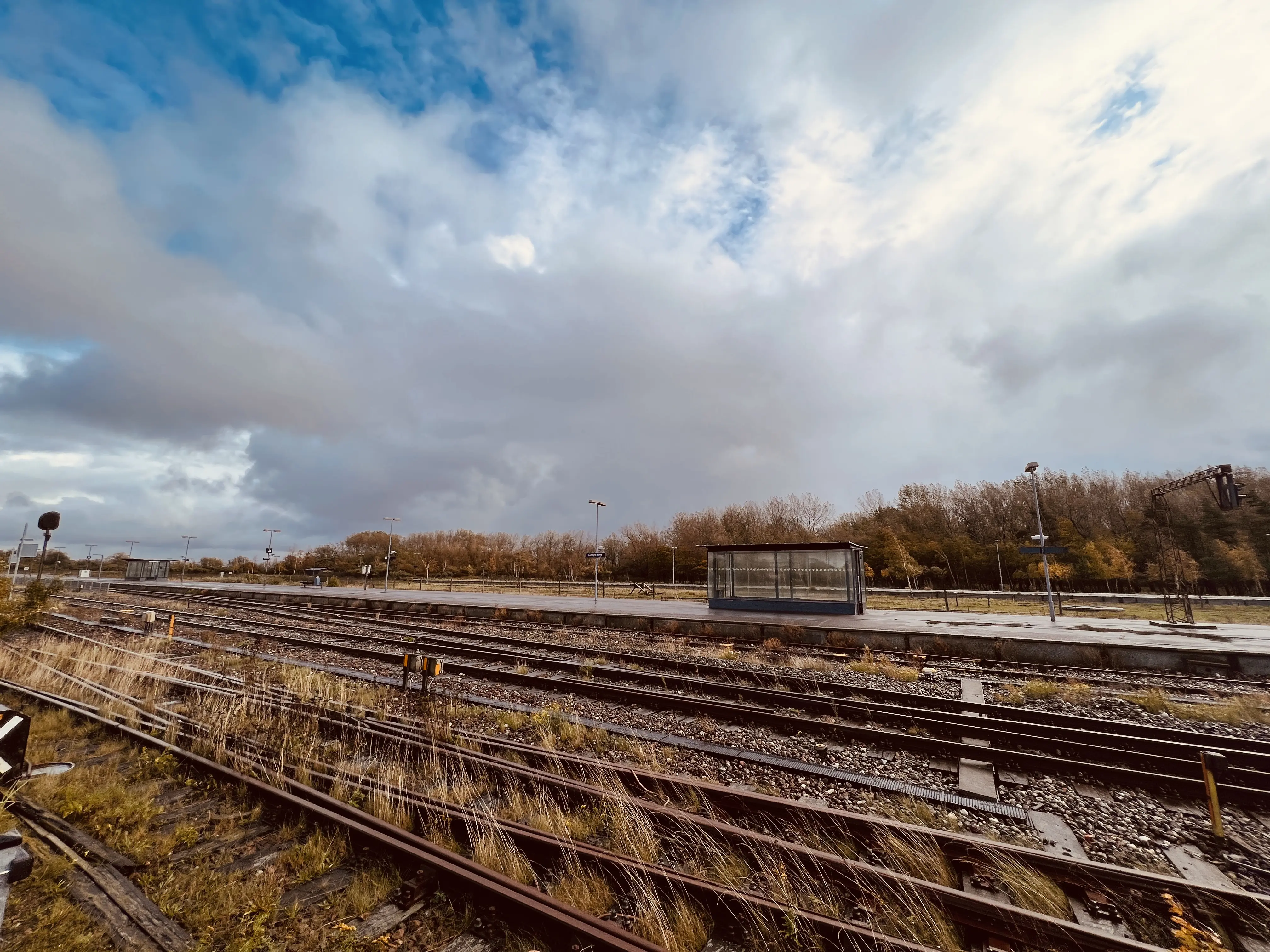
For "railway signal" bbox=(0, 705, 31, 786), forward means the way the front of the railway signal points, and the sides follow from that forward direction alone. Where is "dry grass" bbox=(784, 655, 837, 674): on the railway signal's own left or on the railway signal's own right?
on the railway signal's own left

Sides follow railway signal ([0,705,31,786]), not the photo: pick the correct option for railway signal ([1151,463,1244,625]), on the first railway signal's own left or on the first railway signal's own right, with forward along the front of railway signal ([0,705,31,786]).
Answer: on the first railway signal's own left

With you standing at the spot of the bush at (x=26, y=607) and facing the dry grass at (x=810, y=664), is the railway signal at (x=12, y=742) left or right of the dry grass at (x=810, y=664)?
right

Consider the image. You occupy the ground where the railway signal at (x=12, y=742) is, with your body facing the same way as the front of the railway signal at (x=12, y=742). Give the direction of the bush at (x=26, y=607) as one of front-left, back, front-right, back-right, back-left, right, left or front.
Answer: back

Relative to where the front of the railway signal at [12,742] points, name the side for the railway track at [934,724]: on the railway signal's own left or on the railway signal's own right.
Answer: on the railway signal's own left

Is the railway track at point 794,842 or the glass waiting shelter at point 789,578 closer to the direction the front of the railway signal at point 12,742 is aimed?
the railway track

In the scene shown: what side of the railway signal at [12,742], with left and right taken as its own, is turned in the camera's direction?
front
